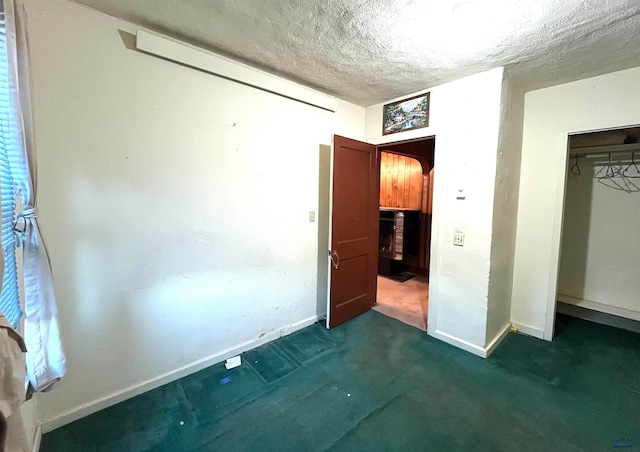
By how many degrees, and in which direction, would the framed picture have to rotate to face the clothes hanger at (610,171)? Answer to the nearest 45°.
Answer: approximately 135° to its left

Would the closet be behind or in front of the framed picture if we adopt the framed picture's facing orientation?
behind

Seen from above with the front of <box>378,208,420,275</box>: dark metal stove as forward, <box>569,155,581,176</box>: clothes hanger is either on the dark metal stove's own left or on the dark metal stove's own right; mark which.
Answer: on the dark metal stove's own left

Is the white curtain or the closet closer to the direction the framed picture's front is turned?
the white curtain

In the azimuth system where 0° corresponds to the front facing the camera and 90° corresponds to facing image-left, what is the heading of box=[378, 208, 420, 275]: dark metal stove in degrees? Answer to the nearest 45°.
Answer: approximately 45°

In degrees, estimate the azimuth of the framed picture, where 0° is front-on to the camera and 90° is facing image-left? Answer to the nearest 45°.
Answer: approximately 45°

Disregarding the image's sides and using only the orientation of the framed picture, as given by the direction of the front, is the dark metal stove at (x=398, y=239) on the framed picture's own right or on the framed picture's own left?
on the framed picture's own right

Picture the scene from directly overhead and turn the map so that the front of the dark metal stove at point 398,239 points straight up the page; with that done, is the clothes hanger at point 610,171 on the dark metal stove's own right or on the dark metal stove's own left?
on the dark metal stove's own left

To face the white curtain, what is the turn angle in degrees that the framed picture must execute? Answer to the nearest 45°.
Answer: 0° — it already faces it

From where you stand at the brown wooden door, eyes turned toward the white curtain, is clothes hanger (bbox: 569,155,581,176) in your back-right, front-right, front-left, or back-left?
back-left
